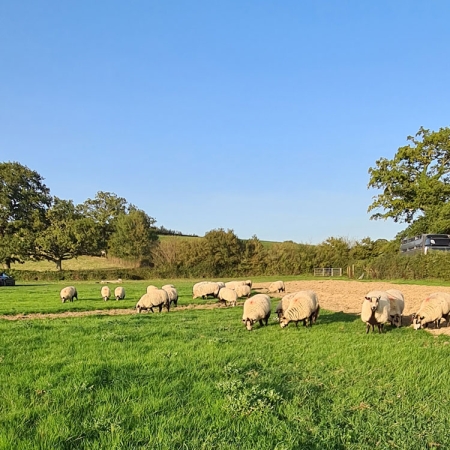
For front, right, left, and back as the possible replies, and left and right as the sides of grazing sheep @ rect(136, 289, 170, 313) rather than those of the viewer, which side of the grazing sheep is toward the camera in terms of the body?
left

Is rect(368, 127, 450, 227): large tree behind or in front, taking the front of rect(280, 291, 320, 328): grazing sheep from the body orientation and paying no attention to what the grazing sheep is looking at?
behind

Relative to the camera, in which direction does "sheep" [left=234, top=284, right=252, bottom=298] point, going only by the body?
to the viewer's left

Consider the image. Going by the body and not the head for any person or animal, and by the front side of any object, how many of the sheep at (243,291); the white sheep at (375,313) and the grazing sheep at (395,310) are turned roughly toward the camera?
2

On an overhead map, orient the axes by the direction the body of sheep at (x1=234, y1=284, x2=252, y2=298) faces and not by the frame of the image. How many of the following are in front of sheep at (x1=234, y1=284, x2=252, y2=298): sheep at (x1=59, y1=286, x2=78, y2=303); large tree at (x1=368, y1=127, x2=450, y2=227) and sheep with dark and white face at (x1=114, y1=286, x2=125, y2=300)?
2
